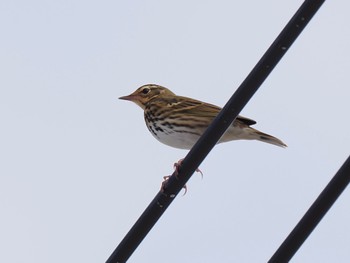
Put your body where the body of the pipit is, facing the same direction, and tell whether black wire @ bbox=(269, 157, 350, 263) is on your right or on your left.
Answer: on your left

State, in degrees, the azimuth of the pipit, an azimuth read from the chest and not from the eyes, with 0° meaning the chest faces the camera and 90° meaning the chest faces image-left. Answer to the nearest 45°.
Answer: approximately 90°
